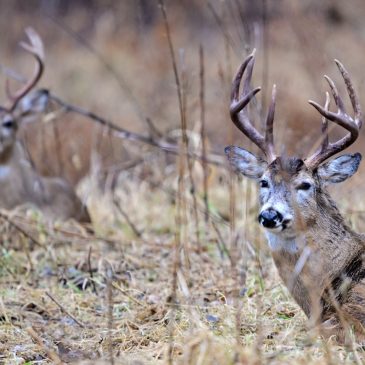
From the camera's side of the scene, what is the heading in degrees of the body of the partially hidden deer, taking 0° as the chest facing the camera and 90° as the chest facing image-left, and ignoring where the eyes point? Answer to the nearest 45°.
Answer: approximately 45°

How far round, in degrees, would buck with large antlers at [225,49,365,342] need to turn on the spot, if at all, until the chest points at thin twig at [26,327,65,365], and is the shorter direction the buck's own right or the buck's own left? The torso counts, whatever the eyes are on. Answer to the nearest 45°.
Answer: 0° — it already faces it

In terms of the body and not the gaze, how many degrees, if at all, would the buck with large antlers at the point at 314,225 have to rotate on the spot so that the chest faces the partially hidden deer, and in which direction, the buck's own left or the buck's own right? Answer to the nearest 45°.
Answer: approximately 90° to the buck's own right

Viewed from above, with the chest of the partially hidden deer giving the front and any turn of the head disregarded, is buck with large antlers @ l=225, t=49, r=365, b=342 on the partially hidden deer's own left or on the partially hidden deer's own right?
on the partially hidden deer's own left

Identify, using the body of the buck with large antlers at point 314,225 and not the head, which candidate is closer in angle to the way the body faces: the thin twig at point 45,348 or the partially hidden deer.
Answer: the thin twig
